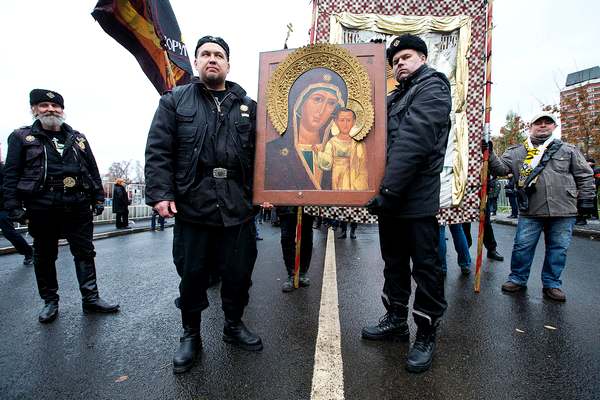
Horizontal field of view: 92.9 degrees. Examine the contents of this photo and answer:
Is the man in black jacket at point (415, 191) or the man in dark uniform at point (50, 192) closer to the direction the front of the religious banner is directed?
the man in black jacket

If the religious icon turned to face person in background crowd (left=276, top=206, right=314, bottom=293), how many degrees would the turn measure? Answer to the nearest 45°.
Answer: approximately 180°

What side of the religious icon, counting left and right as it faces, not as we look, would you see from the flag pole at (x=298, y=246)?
back

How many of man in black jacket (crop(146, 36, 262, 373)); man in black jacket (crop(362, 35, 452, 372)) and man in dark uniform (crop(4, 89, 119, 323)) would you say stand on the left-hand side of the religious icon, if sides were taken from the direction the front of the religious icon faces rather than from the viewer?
1

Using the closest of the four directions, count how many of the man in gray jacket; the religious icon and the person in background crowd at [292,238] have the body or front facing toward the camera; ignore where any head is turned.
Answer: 3

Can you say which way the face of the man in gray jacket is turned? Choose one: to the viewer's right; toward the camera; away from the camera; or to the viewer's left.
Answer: toward the camera

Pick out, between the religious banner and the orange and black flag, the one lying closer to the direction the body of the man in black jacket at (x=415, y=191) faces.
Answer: the orange and black flag

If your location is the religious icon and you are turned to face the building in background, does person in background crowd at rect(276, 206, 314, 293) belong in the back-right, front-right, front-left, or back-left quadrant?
front-left

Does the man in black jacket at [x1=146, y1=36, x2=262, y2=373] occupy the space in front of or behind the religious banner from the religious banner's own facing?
in front

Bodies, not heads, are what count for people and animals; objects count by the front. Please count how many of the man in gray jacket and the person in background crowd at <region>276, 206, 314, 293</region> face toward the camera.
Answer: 2

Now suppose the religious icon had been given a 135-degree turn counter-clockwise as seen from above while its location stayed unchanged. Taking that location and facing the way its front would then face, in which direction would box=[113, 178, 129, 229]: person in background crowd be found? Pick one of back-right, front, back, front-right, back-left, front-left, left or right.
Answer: left

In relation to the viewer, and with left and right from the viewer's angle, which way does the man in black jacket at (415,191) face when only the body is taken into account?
facing the viewer and to the left of the viewer

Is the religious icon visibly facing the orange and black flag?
no

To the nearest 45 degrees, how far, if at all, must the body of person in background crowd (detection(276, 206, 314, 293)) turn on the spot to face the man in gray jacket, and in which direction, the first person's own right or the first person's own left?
approximately 90° to the first person's own left

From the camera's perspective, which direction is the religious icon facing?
toward the camera

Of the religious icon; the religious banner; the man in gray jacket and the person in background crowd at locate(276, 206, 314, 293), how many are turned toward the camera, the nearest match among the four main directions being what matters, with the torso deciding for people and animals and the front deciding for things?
4

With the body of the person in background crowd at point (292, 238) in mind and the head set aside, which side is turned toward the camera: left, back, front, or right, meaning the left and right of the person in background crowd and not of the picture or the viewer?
front
